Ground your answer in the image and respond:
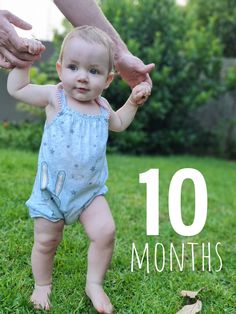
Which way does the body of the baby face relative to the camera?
toward the camera
